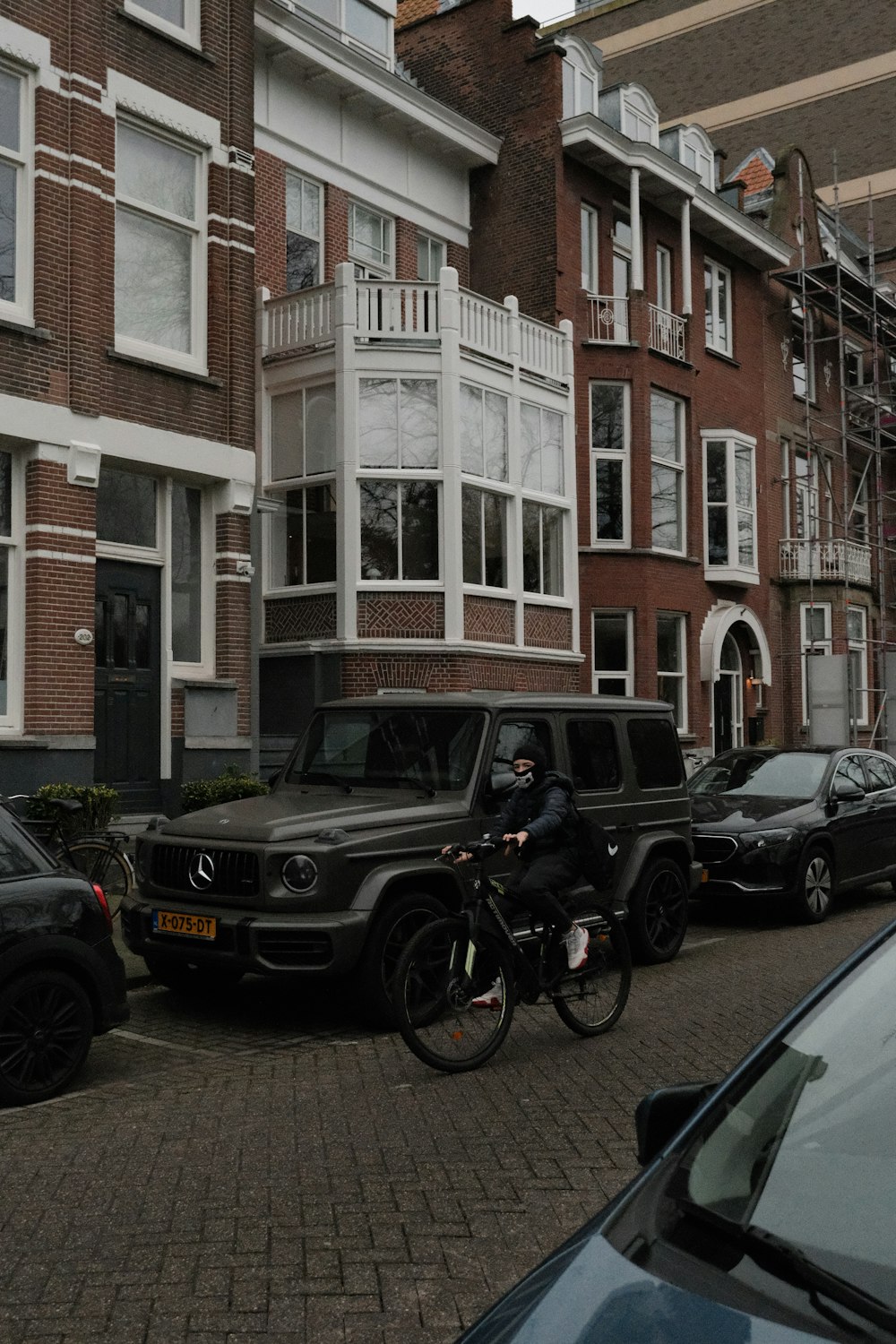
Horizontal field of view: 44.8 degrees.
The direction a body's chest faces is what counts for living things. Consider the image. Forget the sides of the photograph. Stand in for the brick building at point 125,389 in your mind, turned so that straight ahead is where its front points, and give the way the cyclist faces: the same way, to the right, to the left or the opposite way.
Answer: to the right

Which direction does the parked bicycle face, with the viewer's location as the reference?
facing to the left of the viewer

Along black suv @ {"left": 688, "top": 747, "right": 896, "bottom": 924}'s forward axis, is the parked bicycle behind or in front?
in front

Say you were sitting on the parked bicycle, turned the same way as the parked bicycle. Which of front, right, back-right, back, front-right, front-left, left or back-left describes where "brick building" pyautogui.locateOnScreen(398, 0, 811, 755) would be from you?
back-right

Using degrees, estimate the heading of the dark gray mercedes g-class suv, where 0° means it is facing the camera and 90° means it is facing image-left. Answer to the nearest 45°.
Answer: approximately 45°

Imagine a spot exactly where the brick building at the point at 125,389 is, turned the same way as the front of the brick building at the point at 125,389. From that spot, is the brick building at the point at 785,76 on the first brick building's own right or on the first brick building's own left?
on the first brick building's own left

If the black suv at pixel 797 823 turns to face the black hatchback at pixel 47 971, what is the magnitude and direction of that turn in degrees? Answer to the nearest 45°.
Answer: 0° — it already faces it
